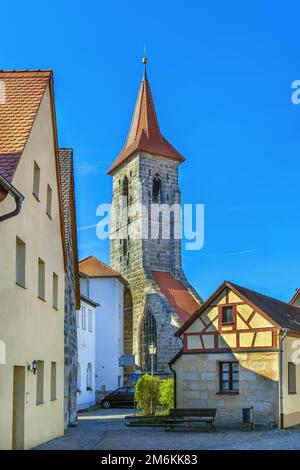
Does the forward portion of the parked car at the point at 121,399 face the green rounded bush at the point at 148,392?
no

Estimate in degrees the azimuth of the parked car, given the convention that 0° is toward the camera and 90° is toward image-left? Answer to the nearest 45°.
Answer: approximately 90°

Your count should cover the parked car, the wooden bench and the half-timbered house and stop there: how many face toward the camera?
2

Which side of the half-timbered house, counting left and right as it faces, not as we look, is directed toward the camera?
front

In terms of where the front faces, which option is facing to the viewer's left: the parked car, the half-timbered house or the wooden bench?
the parked car

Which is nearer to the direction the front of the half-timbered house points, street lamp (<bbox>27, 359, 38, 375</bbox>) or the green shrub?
the street lamp

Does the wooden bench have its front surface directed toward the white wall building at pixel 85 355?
no

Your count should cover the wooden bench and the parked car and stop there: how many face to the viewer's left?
1

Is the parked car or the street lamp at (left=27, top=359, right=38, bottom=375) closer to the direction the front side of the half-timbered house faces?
the street lamp

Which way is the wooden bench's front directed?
toward the camera

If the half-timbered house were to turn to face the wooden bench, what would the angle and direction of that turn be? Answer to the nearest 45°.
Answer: approximately 45° to its right

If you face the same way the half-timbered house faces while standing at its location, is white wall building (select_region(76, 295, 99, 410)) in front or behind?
behind

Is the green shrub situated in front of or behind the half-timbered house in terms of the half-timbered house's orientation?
behind

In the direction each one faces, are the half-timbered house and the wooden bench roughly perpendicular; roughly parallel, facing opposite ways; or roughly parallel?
roughly parallel
